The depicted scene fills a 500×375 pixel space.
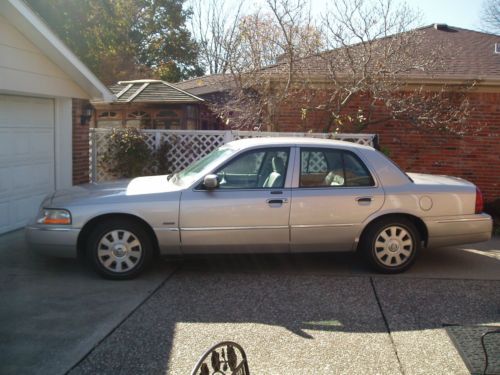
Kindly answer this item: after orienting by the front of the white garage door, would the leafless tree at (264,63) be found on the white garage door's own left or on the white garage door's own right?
on the white garage door's own left

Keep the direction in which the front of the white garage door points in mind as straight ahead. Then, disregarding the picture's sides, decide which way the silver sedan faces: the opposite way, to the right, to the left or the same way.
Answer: the opposite way

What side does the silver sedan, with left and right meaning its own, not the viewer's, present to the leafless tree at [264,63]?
right

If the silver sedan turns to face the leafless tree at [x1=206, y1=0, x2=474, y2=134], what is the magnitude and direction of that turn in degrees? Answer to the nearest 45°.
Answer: approximately 90° to its right

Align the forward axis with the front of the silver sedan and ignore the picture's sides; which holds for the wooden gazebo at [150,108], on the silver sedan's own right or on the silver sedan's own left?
on the silver sedan's own right

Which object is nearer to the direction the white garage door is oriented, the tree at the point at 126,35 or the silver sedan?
the silver sedan

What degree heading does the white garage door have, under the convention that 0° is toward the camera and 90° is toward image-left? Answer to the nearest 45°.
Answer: approximately 315°

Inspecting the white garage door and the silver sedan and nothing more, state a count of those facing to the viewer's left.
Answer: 1

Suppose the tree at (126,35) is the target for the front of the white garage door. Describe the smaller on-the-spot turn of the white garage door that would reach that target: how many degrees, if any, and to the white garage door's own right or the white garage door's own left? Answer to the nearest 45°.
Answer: approximately 135° to the white garage door's own left

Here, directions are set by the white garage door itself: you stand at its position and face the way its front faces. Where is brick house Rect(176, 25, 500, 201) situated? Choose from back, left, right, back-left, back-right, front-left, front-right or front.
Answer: front-left

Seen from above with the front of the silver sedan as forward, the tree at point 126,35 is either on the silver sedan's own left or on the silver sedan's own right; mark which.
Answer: on the silver sedan's own right

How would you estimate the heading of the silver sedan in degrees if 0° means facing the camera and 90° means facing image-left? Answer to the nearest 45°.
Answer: approximately 90°

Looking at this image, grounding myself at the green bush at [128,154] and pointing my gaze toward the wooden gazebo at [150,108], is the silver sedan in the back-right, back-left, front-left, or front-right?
back-right

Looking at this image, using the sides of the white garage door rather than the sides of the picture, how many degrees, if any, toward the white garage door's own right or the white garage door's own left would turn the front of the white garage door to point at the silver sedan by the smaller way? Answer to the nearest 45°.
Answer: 0° — it already faces it
